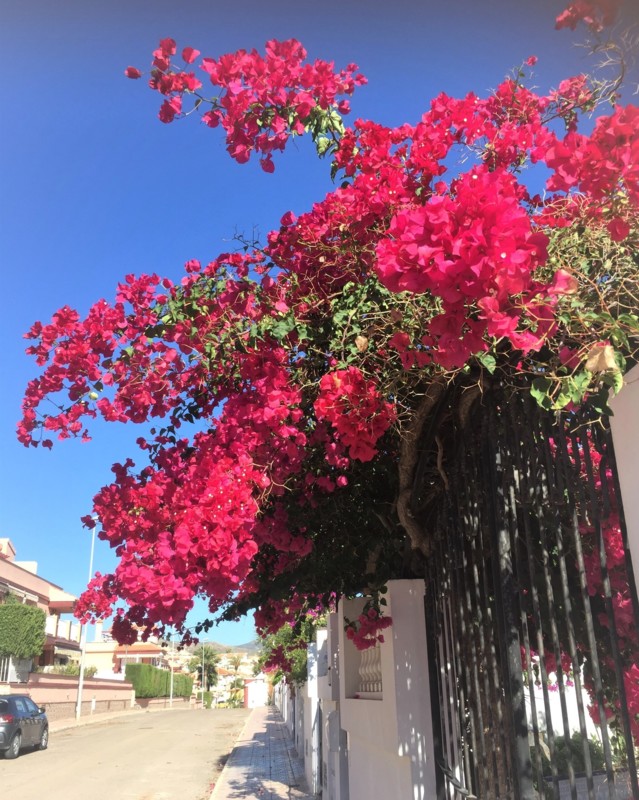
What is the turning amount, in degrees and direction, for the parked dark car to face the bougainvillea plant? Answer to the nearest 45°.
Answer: approximately 135° to its right

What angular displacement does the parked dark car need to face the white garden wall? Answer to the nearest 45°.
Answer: approximately 135° to its right

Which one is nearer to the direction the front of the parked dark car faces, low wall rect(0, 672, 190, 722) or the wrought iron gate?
the low wall

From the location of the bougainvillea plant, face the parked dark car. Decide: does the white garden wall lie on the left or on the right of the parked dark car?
right

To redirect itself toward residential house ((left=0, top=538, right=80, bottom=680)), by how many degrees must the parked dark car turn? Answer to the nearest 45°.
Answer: approximately 45° to its left

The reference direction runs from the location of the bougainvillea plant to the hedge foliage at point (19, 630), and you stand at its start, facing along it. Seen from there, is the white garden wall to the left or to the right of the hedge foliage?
right

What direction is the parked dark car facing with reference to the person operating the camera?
facing away from the viewer and to the right of the viewer

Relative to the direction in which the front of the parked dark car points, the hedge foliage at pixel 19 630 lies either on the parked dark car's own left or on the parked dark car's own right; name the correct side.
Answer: on the parked dark car's own left
